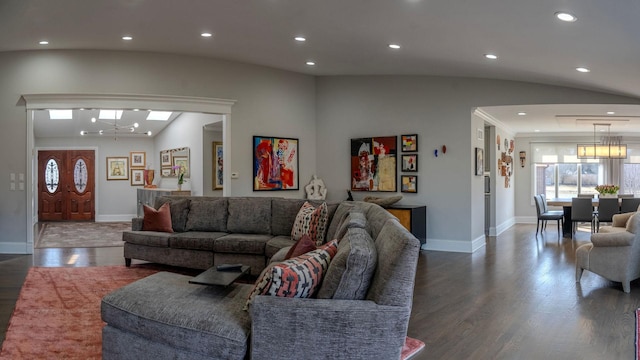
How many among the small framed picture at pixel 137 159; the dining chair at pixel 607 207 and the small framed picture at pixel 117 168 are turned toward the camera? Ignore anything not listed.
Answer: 2

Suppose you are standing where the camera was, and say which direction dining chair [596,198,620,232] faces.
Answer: facing away from the viewer and to the left of the viewer

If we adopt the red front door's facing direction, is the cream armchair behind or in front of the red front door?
in front

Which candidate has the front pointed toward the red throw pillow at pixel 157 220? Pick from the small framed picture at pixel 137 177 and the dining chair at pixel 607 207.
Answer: the small framed picture

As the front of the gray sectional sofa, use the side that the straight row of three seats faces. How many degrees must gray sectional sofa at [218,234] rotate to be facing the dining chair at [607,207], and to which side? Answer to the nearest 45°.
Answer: approximately 135° to its left

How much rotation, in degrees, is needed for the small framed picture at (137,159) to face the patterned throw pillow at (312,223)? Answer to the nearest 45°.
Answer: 0° — it already faces it

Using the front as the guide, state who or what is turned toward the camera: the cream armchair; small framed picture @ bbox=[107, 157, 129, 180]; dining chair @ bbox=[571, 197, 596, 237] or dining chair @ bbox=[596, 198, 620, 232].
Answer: the small framed picture

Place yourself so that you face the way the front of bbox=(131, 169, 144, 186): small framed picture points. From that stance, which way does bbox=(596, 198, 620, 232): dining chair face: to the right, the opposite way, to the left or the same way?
the opposite way

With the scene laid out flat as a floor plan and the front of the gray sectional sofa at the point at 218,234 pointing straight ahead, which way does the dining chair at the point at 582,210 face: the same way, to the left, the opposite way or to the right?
the opposite way

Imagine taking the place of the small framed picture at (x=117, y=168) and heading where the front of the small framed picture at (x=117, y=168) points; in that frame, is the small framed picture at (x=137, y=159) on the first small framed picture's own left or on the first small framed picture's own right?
on the first small framed picture's own left

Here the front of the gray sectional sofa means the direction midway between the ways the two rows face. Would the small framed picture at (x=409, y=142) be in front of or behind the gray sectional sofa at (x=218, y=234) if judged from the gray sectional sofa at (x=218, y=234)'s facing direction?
behind

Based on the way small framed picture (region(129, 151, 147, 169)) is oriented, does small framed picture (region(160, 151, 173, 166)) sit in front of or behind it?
in front
